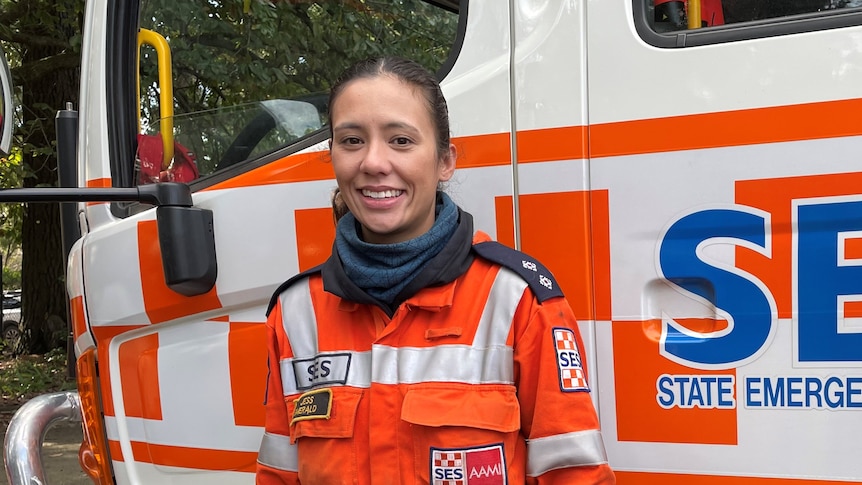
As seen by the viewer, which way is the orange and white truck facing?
to the viewer's left
